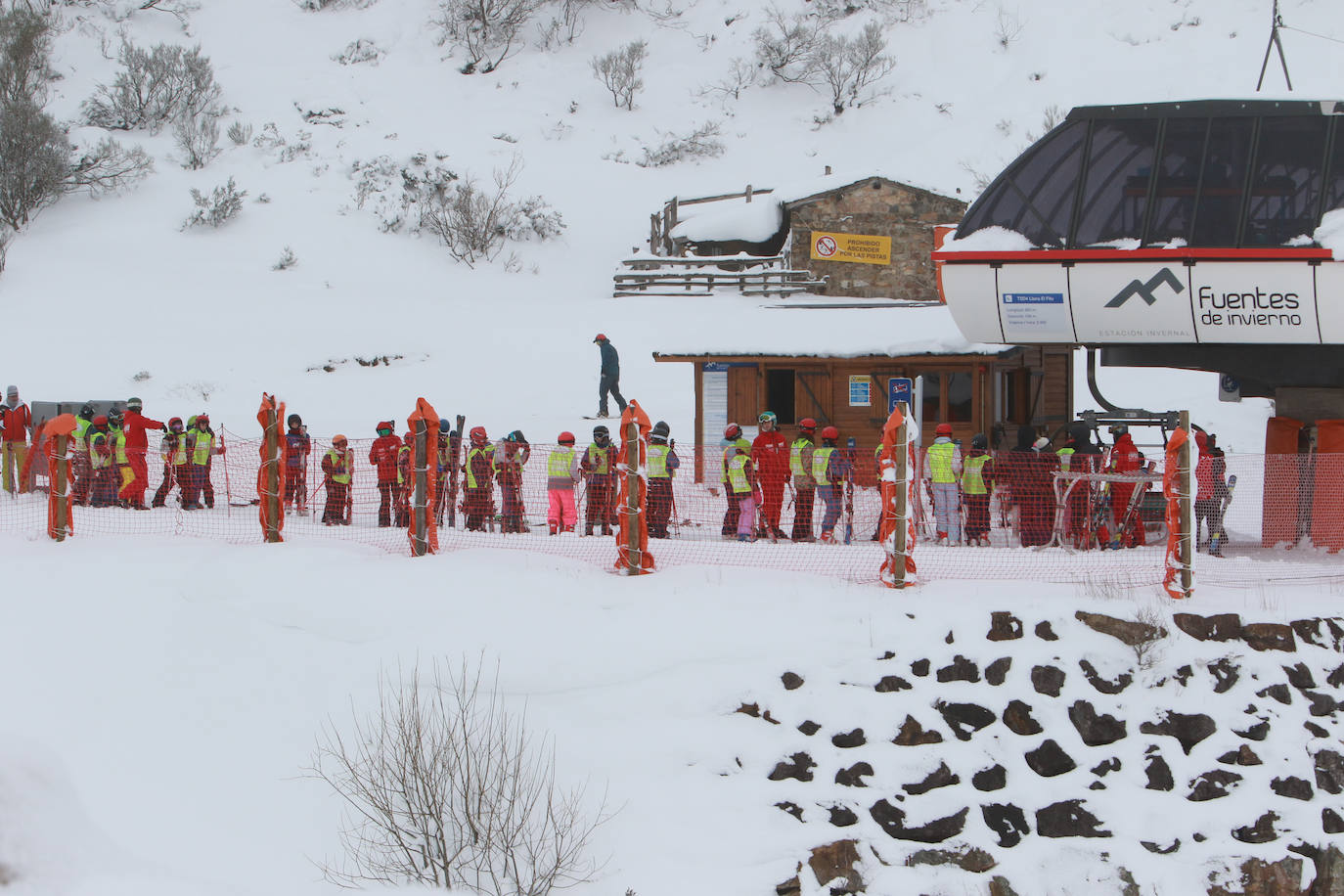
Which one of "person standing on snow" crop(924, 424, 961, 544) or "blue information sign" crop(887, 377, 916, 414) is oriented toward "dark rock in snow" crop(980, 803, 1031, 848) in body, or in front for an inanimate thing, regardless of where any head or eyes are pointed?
the blue information sign

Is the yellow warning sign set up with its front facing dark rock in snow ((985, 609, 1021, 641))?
yes

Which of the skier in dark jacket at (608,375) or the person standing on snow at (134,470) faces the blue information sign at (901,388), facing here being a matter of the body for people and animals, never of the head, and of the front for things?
the person standing on snow

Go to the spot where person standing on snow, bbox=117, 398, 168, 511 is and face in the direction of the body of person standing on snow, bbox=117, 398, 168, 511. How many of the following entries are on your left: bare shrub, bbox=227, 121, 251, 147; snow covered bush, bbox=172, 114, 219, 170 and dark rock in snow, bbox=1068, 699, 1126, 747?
2

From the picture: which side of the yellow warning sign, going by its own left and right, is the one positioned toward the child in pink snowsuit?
front

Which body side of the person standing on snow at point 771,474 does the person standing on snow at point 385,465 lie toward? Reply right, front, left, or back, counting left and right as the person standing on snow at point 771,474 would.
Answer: right

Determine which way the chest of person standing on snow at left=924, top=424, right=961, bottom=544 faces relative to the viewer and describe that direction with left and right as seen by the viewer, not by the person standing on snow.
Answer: facing away from the viewer

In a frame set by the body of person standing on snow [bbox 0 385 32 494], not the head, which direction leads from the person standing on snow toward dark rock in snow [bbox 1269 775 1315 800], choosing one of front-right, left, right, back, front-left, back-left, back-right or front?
front-left

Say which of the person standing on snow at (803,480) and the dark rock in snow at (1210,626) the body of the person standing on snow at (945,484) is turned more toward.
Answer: the person standing on snow

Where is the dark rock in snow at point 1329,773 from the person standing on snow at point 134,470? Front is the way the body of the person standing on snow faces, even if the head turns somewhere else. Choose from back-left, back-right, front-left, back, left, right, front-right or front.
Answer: front-right

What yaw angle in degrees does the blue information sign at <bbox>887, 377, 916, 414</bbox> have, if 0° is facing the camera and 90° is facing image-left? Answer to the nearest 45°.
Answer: approximately 0°

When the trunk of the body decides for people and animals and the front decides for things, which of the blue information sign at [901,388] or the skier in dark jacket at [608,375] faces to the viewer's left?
the skier in dark jacket

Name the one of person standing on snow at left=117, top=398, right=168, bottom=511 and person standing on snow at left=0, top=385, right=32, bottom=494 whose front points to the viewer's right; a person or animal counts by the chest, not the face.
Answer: person standing on snow at left=117, top=398, right=168, bottom=511

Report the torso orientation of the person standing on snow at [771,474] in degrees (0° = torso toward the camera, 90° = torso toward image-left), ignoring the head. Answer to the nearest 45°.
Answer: approximately 0°

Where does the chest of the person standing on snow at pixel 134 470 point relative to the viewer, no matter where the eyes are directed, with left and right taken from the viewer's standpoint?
facing to the right of the viewer

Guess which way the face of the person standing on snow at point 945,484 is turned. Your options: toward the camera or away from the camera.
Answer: away from the camera
